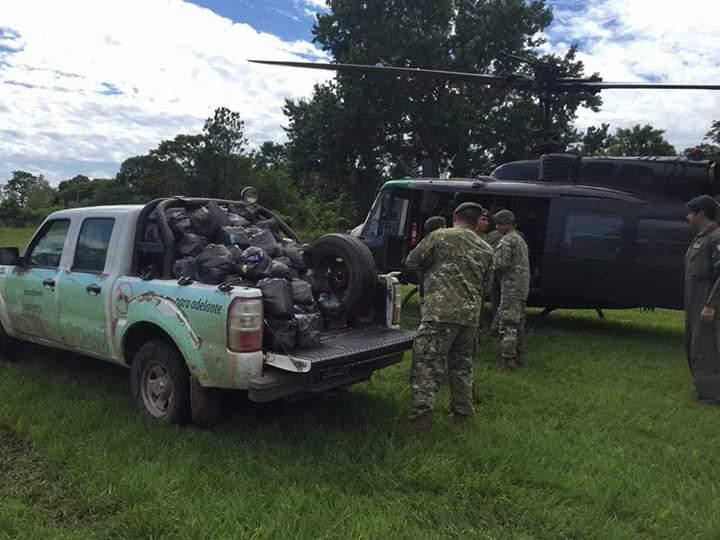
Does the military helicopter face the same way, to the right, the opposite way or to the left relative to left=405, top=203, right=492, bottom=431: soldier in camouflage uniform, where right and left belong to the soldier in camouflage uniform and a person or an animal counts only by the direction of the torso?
to the left

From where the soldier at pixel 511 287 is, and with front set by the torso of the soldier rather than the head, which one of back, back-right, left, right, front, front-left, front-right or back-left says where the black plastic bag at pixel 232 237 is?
front-left

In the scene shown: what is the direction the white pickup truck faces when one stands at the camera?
facing away from the viewer and to the left of the viewer

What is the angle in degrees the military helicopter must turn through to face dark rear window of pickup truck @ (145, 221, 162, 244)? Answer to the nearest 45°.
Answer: approximately 45° to its left

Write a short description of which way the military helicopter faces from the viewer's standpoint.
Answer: facing to the left of the viewer

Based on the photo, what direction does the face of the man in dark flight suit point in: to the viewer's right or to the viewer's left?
to the viewer's left

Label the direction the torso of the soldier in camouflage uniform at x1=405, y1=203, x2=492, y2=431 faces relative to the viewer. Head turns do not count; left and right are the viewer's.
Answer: facing away from the viewer
